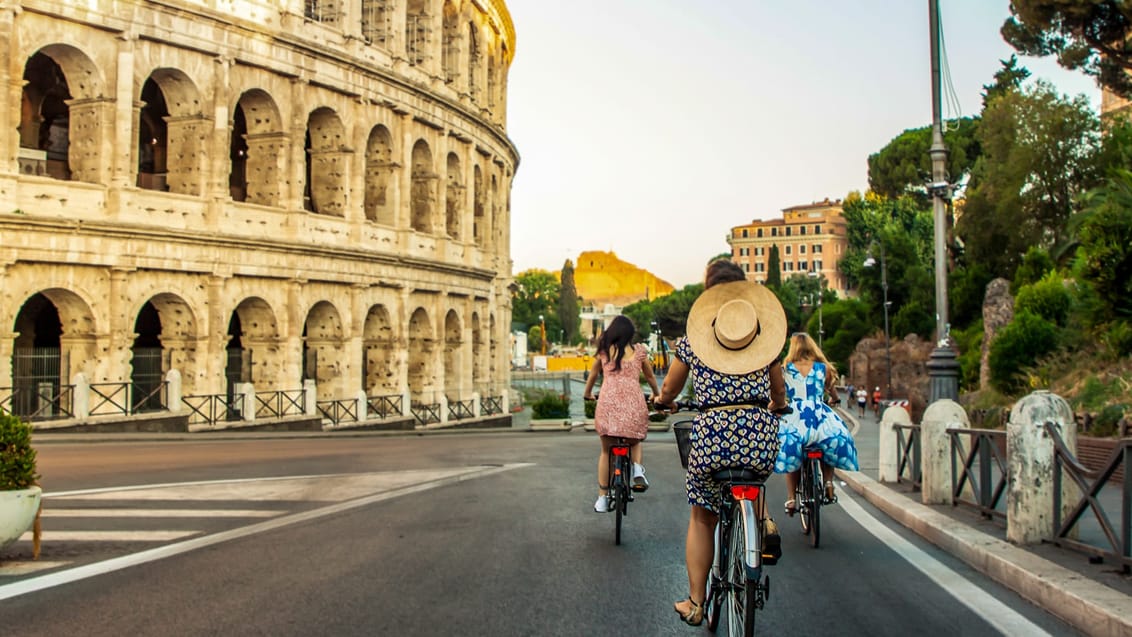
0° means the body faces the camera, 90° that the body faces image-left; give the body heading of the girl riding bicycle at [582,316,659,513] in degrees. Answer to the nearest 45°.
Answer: approximately 180°

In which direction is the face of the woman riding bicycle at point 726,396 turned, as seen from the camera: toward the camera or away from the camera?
away from the camera

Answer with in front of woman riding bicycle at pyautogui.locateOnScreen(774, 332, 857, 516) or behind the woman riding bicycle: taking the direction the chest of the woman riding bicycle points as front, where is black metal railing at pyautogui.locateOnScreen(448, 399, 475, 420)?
in front

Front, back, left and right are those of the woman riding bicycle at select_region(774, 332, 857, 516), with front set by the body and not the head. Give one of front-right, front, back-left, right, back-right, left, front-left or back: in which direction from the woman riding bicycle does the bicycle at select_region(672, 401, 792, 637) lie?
back

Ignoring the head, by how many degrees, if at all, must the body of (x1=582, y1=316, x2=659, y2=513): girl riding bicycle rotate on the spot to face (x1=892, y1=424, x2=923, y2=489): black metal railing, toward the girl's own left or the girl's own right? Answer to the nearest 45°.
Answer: approximately 45° to the girl's own right

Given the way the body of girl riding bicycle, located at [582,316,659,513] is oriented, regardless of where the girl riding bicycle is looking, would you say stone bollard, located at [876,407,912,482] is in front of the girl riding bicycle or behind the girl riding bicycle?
in front

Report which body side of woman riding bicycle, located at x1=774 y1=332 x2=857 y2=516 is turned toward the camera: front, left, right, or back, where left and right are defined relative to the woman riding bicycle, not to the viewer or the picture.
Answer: back

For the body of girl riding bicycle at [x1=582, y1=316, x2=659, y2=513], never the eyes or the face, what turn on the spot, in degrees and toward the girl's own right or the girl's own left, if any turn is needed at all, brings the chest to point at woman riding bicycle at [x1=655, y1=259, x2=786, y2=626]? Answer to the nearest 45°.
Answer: approximately 180°

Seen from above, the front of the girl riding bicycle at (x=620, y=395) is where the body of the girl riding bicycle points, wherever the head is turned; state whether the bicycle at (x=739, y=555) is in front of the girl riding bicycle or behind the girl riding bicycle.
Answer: behind

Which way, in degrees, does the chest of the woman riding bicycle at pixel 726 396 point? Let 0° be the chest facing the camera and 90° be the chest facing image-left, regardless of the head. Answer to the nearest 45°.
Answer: approximately 180°

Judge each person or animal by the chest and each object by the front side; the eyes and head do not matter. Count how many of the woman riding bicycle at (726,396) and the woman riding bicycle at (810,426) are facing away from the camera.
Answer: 2

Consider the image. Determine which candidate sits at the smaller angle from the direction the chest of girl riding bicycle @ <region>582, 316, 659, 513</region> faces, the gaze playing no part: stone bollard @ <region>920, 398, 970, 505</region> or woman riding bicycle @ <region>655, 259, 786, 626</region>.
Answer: the stone bollard

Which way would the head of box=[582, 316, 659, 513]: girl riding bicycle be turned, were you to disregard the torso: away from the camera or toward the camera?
away from the camera

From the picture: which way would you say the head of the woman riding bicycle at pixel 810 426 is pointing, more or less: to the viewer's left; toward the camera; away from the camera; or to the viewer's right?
away from the camera
